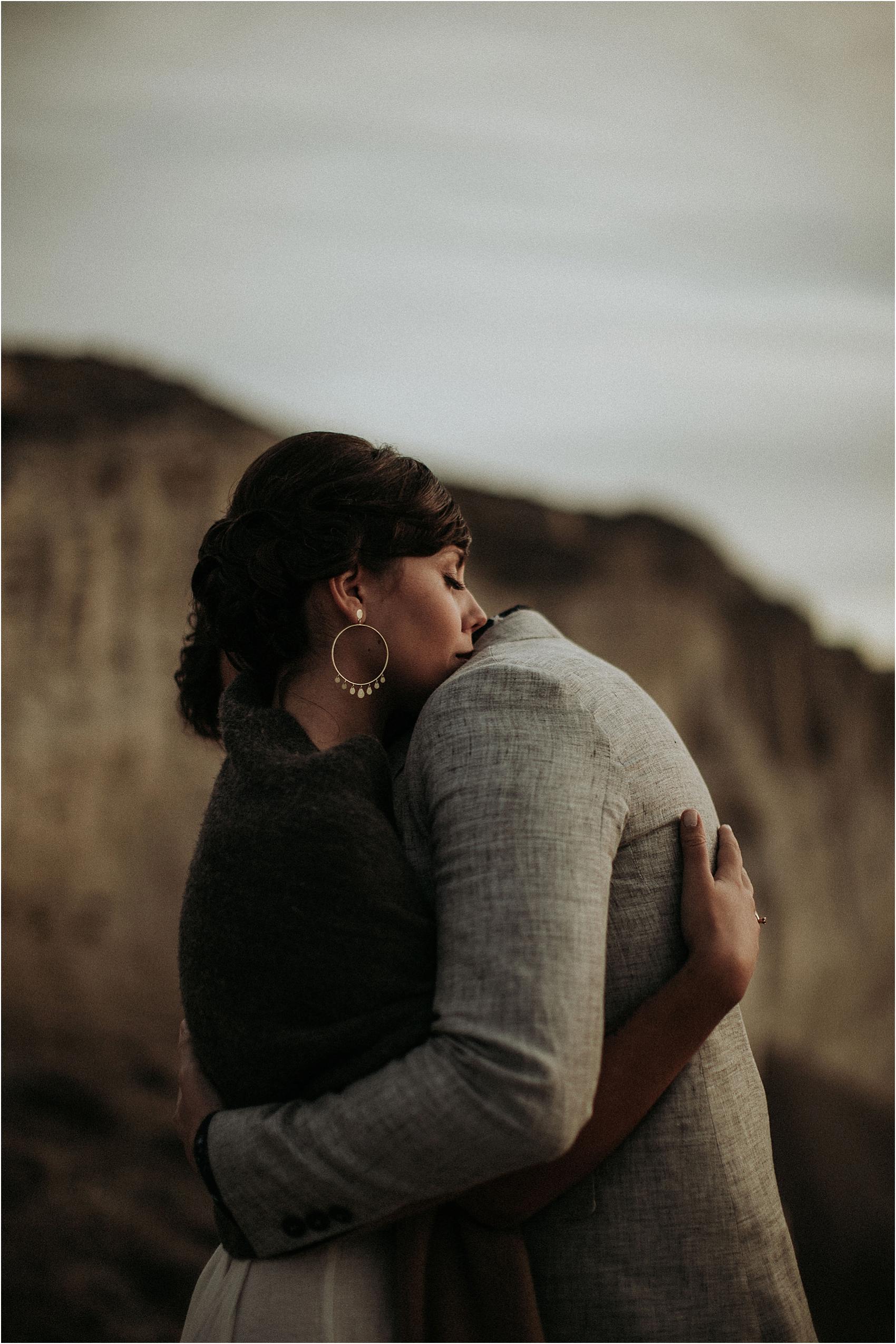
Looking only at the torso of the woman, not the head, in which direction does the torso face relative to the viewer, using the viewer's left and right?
facing to the right of the viewer

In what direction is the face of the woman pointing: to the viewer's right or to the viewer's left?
to the viewer's right
